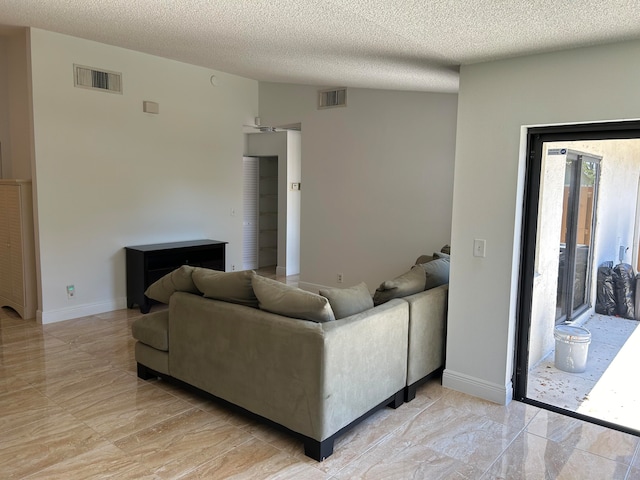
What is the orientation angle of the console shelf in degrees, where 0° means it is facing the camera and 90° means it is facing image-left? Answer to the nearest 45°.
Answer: approximately 315°

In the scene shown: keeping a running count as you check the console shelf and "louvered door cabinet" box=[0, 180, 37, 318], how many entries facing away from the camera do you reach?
0

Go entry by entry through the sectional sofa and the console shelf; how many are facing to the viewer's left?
0

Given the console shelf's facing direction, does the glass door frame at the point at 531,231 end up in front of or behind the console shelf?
in front

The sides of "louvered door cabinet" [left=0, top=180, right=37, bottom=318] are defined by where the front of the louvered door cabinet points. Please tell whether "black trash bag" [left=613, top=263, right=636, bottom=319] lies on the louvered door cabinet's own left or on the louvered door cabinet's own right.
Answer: on the louvered door cabinet's own left

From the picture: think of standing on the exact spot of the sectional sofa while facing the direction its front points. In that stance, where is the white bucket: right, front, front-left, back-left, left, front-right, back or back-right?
front-right

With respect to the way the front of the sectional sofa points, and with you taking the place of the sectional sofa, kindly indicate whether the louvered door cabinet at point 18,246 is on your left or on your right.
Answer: on your left
